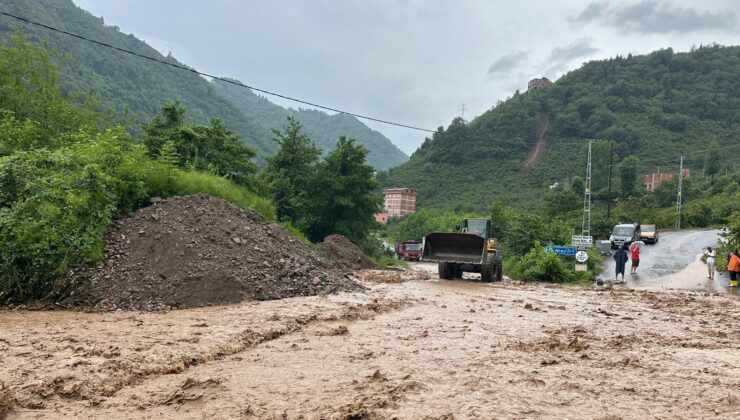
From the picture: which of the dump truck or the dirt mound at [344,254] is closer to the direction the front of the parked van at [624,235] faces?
the dirt mound

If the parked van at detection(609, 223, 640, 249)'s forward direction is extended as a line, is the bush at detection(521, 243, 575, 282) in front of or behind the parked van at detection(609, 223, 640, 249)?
in front

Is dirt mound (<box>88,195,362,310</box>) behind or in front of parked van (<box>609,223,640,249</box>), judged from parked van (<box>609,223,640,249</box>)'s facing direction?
in front

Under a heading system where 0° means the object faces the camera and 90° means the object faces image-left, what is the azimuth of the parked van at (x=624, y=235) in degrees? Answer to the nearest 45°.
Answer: approximately 45°
